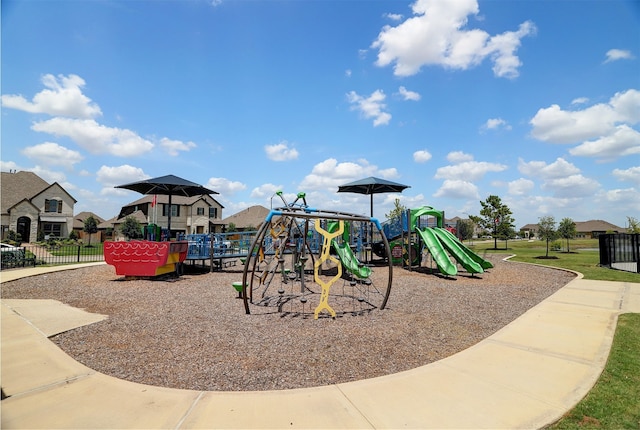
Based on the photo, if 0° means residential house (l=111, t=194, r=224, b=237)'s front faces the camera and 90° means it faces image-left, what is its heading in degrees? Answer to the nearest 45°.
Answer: approximately 0°

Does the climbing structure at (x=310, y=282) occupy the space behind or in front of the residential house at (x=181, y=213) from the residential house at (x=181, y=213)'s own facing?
in front

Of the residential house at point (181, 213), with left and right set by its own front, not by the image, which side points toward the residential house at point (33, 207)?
right

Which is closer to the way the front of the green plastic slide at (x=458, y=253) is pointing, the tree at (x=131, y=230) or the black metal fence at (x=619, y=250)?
the black metal fence

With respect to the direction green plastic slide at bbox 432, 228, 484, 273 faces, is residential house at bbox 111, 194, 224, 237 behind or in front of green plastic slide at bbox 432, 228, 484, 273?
behind

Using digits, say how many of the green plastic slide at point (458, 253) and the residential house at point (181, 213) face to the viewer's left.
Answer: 0

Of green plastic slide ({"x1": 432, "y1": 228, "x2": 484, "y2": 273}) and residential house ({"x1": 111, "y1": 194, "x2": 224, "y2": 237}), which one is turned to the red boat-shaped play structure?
the residential house

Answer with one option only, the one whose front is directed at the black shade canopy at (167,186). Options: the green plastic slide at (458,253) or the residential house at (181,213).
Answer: the residential house

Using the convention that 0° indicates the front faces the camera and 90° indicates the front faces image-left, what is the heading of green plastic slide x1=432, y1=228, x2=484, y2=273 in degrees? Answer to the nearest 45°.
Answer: approximately 315°

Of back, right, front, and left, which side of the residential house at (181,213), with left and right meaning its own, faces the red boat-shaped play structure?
front

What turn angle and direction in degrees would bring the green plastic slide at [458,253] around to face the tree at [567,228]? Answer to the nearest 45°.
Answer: approximately 135° to its left

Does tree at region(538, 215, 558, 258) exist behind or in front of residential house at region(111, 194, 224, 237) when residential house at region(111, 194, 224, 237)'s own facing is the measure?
in front
